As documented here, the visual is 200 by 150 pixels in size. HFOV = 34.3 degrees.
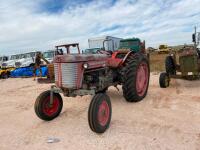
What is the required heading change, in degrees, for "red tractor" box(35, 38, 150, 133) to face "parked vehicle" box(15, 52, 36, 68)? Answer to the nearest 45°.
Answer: approximately 135° to its right

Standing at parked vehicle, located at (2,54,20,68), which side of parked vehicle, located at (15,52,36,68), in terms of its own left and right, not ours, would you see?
right

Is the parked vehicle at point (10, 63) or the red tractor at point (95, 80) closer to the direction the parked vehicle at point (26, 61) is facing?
the red tractor

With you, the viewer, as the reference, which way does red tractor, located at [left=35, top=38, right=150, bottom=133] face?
facing the viewer and to the left of the viewer

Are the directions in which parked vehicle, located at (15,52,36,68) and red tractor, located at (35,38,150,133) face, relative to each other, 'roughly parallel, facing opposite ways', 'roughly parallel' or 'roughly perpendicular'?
roughly parallel

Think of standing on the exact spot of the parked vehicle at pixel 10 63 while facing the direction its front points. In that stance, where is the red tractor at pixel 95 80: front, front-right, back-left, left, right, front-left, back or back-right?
front-left

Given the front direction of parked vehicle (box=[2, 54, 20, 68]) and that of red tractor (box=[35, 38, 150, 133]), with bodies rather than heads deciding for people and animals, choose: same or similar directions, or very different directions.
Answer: same or similar directions

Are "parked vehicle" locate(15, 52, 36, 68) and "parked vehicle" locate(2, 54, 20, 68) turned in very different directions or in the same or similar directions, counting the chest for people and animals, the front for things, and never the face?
same or similar directions

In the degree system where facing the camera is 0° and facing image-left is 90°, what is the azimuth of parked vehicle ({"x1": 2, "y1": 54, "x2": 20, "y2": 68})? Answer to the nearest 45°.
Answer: approximately 45°

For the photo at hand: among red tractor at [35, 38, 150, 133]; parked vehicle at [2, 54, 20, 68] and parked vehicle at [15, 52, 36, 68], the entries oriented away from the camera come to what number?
0

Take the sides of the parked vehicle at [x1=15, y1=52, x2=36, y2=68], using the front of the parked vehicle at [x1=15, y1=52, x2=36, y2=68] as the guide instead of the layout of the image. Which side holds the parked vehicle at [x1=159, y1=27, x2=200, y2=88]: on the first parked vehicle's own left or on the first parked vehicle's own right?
on the first parked vehicle's own left
